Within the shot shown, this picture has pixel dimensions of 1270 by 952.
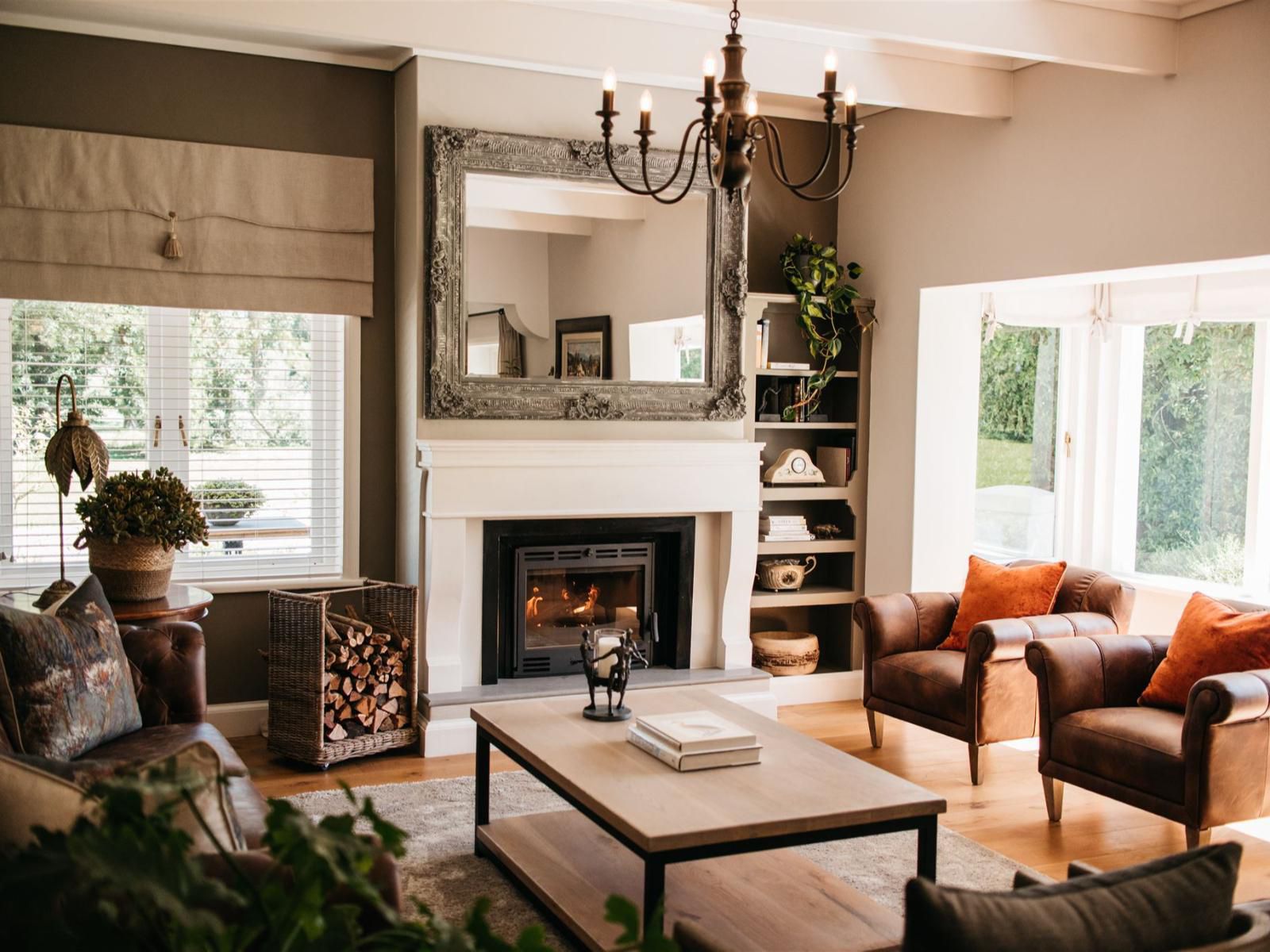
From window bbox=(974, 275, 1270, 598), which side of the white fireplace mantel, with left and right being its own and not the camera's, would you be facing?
left

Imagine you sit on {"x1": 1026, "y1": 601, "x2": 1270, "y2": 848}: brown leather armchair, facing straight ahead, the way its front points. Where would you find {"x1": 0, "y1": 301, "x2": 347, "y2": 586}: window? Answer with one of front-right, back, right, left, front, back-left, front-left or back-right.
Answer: front-right

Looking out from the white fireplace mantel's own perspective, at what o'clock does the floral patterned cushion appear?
The floral patterned cushion is roughly at 1 o'clock from the white fireplace mantel.

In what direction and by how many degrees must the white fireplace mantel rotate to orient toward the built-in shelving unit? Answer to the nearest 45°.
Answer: approximately 135° to its left

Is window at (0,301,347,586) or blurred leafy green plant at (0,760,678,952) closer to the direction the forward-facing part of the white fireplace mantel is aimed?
the blurred leafy green plant

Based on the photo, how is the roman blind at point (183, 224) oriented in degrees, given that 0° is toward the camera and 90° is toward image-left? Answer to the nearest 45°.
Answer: approximately 0°

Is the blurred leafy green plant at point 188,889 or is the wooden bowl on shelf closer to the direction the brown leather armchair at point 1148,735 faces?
the blurred leafy green plant

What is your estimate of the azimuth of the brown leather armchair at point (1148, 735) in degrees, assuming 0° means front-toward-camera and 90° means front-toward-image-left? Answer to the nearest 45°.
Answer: approximately 45°

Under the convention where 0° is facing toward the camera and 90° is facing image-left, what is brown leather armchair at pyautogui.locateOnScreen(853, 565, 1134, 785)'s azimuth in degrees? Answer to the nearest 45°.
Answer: approximately 45°

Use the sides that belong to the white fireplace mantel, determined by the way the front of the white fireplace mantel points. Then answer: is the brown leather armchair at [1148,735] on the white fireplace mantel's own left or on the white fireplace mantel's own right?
on the white fireplace mantel's own left

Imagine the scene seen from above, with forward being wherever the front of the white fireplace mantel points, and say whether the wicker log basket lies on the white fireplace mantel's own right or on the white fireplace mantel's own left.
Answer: on the white fireplace mantel's own right

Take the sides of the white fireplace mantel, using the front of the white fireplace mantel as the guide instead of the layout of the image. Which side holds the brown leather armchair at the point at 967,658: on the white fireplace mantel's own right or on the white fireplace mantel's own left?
on the white fireplace mantel's own left

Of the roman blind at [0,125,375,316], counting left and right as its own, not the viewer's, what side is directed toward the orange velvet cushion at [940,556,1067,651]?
left
